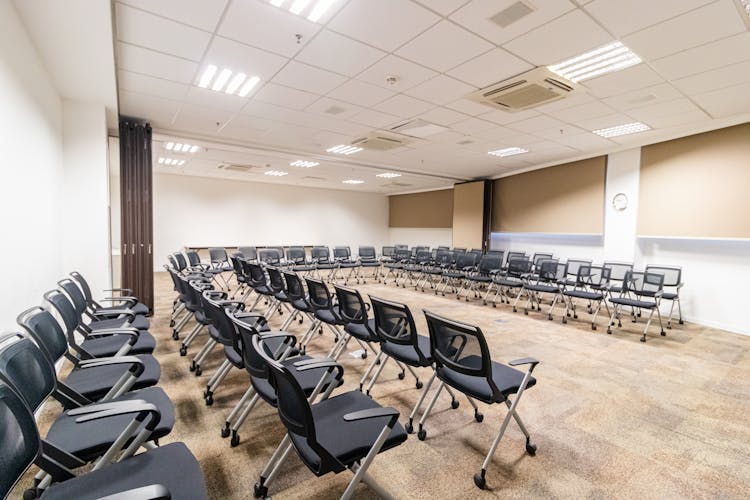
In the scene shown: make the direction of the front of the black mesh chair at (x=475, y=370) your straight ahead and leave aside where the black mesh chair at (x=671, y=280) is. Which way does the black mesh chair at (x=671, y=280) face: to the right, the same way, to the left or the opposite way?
the opposite way

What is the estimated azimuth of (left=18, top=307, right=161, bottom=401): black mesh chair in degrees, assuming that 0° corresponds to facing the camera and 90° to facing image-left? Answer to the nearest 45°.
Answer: approximately 270°

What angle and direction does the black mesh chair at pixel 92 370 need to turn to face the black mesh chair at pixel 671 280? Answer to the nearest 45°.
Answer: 0° — it already faces it

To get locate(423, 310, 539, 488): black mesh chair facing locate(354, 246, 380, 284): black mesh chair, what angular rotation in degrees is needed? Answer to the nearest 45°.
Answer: approximately 90° to its left

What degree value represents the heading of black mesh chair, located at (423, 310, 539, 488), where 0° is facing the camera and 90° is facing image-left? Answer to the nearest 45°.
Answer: approximately 225°
